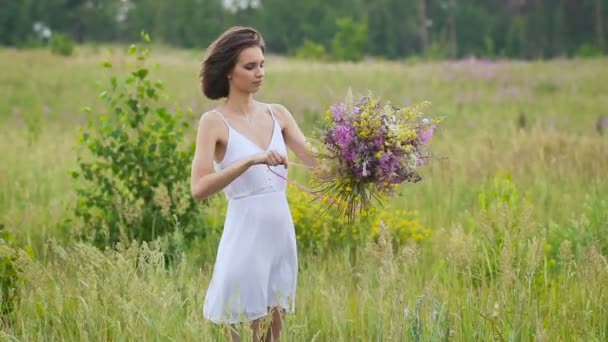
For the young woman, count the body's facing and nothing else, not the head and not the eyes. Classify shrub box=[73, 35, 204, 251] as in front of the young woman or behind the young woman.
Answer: behind

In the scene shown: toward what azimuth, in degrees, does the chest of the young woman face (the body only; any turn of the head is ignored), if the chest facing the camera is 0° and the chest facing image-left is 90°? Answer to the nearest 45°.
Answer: approximately 315°
